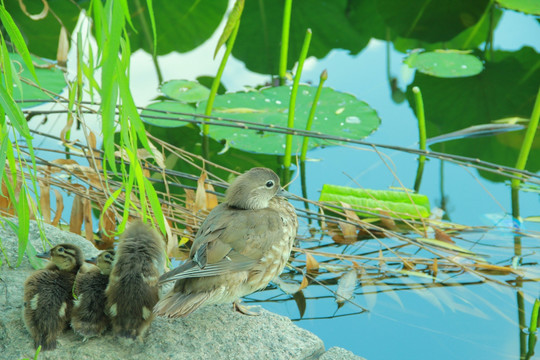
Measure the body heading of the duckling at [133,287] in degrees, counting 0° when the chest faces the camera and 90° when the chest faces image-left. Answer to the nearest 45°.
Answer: approximately 180°

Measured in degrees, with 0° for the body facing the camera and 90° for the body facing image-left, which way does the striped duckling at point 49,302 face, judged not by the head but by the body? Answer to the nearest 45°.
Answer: approximately 180°

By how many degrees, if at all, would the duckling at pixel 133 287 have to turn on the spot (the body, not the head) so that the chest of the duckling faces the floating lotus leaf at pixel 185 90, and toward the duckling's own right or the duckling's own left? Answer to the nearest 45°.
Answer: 0° — it already faces it

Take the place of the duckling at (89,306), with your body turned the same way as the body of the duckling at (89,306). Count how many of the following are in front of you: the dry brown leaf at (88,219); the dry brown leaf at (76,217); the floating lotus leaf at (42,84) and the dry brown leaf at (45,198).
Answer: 4

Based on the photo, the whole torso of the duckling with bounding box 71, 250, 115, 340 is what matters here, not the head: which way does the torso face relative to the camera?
away from the camera

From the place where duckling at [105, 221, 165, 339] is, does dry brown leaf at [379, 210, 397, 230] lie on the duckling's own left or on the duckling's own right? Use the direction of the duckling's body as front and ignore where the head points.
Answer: on the duckling's own right

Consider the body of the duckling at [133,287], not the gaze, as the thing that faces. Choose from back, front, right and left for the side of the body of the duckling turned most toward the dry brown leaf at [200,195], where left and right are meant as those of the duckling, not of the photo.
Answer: front

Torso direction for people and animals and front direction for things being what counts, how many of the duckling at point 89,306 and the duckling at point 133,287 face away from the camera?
2
